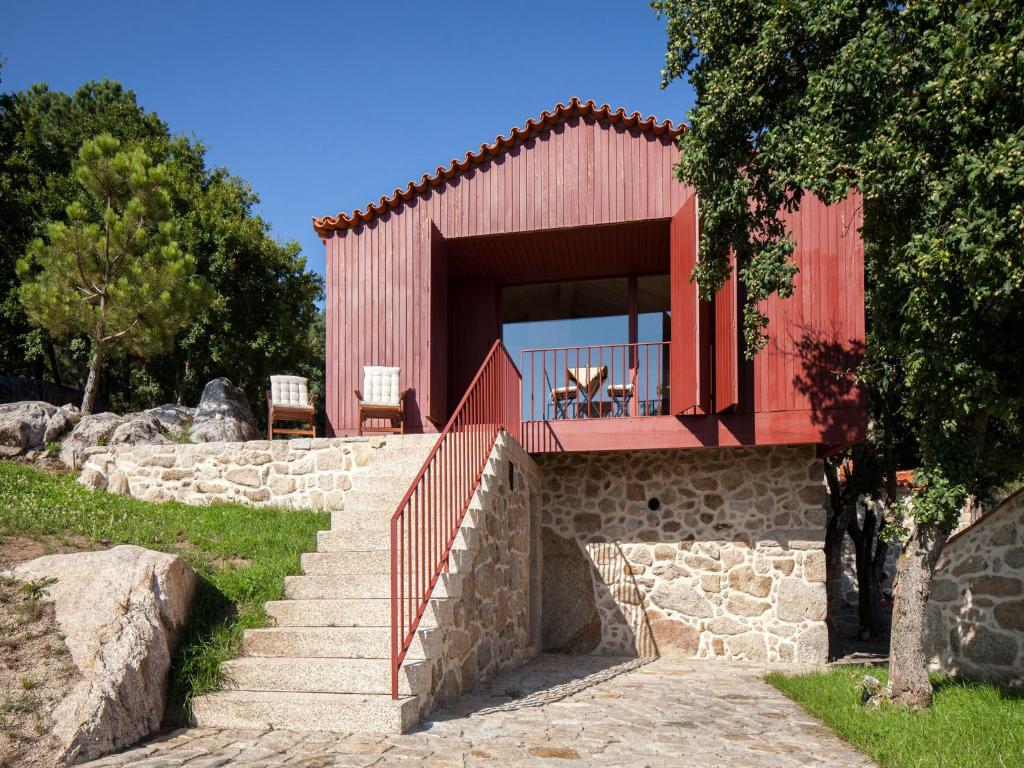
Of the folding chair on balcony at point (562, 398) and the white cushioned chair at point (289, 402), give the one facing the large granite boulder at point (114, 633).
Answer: the white cushioned chair

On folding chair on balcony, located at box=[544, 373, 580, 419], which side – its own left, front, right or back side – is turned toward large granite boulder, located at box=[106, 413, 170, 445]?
back

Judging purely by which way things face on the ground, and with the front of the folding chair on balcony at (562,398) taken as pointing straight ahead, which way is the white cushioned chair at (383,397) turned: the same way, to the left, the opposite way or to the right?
to the right

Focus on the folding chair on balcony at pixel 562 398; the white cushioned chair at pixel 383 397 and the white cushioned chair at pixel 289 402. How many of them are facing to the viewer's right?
1

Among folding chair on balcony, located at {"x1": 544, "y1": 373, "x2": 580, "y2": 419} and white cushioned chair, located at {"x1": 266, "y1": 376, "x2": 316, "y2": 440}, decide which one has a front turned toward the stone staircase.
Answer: the white cushioned chair

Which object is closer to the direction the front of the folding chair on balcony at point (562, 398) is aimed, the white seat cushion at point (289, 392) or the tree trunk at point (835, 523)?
the tree trunk

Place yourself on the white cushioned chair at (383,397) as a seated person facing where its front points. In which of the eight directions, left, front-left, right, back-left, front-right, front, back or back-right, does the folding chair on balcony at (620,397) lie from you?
left

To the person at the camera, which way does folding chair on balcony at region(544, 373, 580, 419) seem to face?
facing to the right of the viewer

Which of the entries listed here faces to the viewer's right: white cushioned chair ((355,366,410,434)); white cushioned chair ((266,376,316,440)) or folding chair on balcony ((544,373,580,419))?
the folding chair on balcony

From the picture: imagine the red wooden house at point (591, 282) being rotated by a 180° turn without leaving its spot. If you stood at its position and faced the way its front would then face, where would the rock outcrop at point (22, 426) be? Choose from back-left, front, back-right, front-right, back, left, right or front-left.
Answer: left

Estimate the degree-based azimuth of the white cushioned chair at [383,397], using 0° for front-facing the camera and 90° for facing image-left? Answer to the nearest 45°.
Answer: approximately 0°
